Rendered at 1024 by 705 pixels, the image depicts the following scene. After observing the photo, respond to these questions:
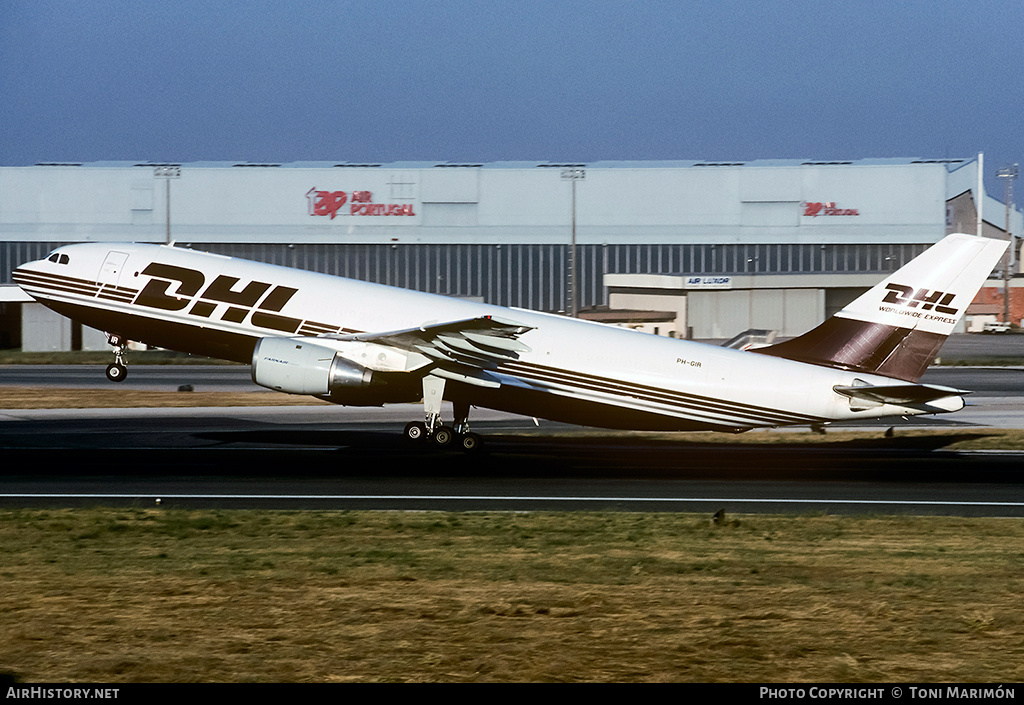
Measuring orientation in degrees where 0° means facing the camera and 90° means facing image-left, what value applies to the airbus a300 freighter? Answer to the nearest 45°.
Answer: approximately 90°

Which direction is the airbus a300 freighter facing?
to the viewer's left
